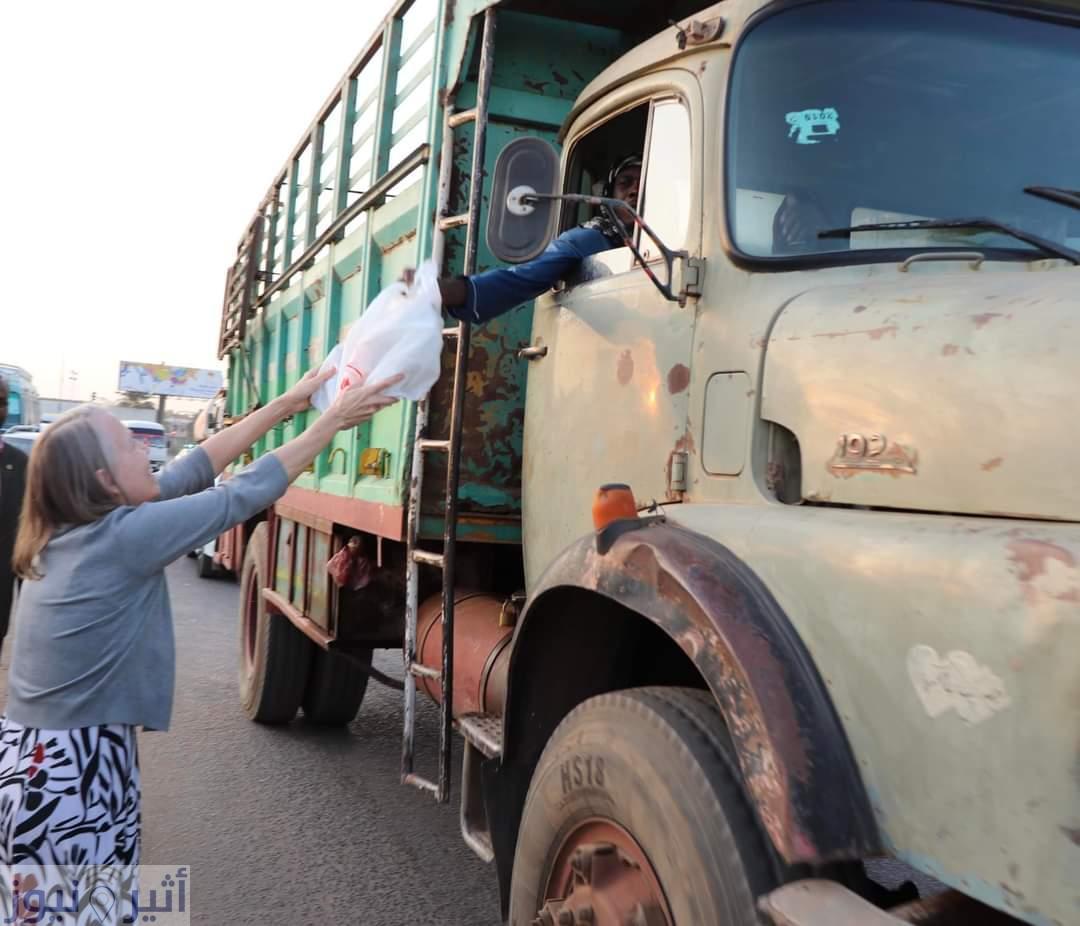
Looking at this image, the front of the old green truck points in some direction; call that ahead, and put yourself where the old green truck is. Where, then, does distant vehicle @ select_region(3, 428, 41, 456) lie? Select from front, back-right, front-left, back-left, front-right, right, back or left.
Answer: back

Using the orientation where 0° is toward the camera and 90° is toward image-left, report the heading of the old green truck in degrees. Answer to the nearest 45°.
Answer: approximately 315°

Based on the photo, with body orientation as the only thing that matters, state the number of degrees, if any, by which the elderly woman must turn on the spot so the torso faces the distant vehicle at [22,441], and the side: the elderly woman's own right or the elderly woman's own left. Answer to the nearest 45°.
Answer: approximately 45° to the elderly woman's own left

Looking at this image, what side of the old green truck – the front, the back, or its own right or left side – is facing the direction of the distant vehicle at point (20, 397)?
back

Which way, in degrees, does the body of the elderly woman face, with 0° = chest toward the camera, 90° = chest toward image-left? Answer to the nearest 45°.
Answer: approximately 225°
